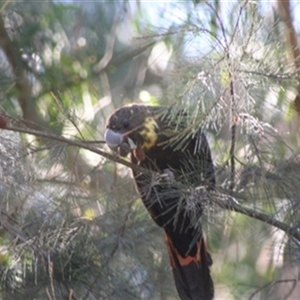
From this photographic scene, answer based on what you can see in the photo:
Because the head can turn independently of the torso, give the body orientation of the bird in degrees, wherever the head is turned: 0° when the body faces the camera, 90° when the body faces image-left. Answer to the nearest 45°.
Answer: approximately 45°
